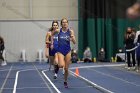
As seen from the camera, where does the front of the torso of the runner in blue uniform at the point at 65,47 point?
toward the camera

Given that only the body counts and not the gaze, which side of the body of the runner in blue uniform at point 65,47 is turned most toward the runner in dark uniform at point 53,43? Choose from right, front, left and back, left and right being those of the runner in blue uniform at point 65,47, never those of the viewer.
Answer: back
